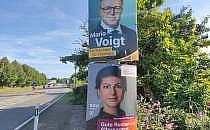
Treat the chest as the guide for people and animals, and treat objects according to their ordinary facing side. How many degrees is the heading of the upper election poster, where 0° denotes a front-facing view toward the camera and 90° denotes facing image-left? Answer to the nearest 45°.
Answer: approximately 0°

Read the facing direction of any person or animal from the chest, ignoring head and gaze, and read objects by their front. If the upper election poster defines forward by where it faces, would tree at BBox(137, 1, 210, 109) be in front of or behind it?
behind

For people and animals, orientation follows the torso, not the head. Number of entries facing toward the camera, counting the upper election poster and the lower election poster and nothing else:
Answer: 2

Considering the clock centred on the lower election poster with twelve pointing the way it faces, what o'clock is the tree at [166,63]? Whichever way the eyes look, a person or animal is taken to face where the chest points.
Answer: The tree is roughly at 7 o'clock from the lower election poster.
